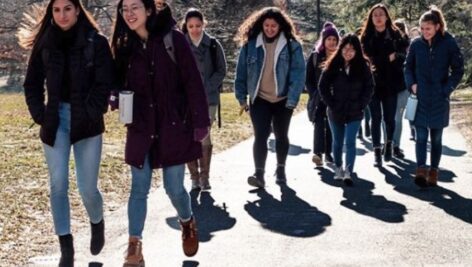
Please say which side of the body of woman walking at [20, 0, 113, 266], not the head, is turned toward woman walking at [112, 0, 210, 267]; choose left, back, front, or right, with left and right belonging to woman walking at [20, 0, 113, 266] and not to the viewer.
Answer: left

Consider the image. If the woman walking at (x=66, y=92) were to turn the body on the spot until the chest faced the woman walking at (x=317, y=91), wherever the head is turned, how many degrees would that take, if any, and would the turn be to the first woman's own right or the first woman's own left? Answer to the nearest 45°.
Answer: approximately 135° to the first woman's own left

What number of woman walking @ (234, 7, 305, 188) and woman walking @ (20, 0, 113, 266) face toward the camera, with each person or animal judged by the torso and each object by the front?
2

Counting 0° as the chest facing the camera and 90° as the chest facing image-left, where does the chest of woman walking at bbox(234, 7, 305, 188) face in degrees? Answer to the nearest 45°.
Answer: approximately 0°

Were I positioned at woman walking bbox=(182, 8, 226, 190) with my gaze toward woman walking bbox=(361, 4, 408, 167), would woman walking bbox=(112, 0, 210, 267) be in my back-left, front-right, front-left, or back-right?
back-right

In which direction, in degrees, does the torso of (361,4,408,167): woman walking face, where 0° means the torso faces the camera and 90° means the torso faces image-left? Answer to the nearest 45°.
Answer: approximately 0°

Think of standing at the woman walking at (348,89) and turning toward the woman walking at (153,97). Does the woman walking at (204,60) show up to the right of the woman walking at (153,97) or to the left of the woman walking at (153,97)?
right

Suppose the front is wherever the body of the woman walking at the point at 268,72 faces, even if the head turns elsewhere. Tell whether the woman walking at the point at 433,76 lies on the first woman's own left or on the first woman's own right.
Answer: on the first woman's own left
